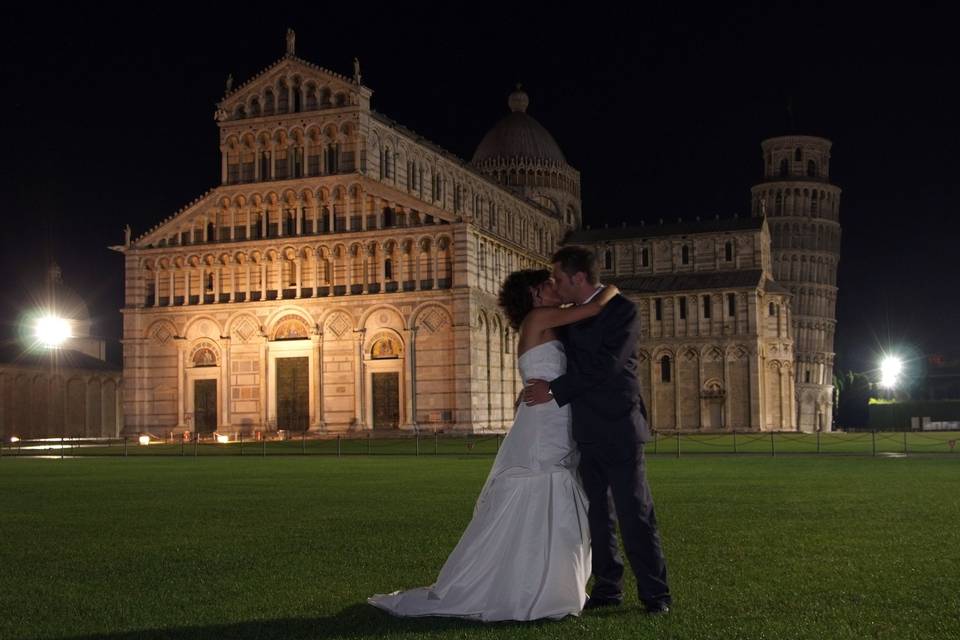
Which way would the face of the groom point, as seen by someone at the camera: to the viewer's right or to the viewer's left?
to the viewer's left

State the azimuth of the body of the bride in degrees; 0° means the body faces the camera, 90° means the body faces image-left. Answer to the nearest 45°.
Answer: approximately 270°

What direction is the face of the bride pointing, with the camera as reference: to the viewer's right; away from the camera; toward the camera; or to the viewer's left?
to the viewer's right
